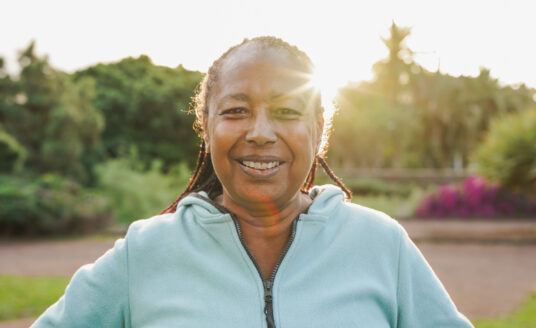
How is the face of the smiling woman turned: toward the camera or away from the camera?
toward the camera

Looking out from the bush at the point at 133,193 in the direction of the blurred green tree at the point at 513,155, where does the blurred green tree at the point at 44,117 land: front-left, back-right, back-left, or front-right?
back-left

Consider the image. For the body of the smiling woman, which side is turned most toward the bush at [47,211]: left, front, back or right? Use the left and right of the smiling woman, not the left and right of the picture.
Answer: back

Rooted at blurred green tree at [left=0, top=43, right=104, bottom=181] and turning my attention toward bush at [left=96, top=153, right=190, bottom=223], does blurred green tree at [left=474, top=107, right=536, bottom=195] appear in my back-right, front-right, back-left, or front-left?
front-left

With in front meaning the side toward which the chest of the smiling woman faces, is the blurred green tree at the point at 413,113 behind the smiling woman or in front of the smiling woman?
behind

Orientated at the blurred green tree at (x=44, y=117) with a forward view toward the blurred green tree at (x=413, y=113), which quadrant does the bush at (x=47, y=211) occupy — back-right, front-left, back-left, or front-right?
back-right

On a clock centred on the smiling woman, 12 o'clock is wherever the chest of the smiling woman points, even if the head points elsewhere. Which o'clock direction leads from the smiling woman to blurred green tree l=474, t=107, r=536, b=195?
The blurred green tree is roughly at 7 o'clock from the smiling woman.

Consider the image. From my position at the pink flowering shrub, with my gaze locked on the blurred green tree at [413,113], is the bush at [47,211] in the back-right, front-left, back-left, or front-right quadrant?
back-left

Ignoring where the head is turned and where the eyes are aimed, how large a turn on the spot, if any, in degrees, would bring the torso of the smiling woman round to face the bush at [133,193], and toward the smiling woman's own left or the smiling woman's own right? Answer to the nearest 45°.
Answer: approximately 180°

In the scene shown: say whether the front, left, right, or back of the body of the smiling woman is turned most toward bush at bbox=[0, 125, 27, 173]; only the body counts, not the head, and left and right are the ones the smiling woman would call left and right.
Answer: back

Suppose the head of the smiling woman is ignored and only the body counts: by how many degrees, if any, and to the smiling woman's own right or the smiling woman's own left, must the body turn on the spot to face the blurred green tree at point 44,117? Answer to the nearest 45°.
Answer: approximately 180°

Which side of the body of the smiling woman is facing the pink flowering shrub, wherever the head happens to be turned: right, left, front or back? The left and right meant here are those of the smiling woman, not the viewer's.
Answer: back

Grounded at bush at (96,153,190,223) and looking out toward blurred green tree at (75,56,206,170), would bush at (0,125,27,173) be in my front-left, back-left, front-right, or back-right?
front-left

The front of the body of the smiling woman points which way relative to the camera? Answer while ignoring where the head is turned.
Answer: toward the camera

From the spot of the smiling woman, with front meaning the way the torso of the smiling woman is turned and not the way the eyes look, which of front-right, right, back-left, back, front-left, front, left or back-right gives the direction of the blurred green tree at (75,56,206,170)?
back
